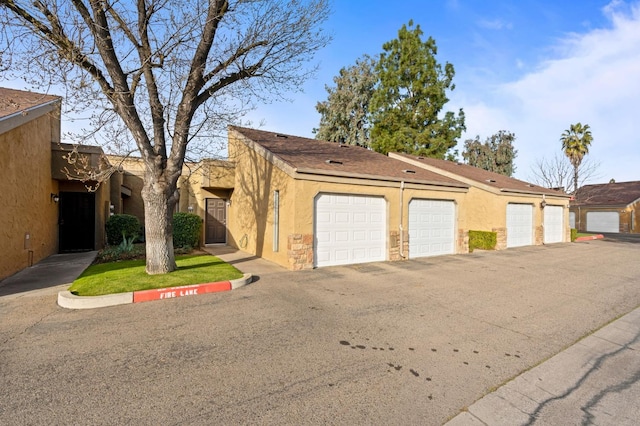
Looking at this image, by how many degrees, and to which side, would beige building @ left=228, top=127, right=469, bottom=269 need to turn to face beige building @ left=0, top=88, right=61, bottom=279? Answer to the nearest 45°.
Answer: approximately 135° to its right

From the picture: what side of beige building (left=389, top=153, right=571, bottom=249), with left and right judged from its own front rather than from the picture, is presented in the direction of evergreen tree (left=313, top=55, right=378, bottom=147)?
back

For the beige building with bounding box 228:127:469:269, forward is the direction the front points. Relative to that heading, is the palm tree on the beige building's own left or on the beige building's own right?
on the beige building's own left

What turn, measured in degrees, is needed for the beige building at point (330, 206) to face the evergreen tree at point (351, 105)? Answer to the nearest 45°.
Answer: approximately 135° to its left

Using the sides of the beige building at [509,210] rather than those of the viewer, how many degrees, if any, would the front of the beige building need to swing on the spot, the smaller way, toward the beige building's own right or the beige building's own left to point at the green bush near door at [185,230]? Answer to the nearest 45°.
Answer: approximately 90° to the beige building's own right

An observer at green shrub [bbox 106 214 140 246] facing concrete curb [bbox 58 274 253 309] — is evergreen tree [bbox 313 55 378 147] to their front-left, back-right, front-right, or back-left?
back-left

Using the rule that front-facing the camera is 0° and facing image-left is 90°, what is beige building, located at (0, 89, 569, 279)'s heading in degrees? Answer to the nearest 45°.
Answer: approximately 315°

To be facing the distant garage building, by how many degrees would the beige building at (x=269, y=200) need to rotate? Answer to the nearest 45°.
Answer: approximately 90° to its left

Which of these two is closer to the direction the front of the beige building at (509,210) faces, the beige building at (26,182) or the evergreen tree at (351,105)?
the beige building
